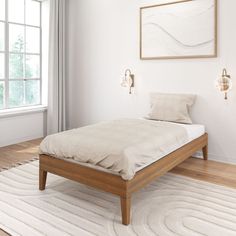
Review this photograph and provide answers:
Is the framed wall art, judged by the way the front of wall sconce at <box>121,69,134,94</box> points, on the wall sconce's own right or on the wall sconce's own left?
on the wall sconce's own left

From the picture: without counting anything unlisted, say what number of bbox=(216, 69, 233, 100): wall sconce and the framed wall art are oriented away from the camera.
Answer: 0

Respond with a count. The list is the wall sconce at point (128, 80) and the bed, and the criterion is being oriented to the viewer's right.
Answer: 0

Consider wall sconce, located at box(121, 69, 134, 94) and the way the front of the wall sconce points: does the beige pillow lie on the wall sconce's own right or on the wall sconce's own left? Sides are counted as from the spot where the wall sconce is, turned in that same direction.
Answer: on the wall sconce's own left

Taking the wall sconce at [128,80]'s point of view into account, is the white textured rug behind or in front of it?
in front

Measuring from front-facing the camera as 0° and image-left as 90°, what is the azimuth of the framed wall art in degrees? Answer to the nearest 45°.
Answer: approximately 45°

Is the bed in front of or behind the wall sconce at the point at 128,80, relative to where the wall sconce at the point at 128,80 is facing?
in front

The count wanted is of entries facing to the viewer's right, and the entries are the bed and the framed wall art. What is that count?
0
